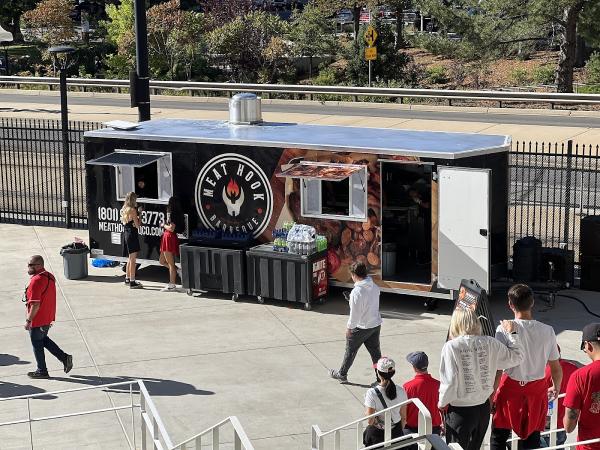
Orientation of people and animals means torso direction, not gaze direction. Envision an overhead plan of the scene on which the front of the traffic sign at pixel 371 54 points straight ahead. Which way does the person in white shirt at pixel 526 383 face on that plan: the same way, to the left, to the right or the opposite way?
the opposite way

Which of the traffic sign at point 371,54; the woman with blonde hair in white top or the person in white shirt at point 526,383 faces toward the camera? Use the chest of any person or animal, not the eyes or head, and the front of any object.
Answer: the traffic sign

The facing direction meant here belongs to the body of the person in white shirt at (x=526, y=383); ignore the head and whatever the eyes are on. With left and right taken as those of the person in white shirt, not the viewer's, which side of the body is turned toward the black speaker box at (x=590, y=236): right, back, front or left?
front

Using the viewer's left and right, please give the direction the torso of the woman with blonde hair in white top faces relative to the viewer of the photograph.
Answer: facing away from the viewer

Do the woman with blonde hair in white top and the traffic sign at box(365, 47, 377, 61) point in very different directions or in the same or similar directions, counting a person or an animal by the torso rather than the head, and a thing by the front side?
very different directions

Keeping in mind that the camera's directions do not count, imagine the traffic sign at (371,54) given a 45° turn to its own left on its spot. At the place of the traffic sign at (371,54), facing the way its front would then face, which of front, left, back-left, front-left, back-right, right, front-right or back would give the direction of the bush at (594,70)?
front-left

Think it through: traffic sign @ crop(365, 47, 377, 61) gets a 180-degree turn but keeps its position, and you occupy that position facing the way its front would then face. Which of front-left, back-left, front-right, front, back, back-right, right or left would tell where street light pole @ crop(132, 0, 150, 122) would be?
back

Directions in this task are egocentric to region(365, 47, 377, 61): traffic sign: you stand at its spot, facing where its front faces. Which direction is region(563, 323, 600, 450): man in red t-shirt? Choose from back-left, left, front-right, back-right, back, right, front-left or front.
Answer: front

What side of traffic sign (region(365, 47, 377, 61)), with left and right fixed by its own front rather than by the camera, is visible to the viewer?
front

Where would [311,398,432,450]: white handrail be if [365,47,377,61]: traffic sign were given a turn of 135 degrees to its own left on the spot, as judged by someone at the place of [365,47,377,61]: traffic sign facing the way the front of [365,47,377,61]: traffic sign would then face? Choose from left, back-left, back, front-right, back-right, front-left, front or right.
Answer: back-right

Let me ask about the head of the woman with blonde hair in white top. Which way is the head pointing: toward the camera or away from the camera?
away from the camera

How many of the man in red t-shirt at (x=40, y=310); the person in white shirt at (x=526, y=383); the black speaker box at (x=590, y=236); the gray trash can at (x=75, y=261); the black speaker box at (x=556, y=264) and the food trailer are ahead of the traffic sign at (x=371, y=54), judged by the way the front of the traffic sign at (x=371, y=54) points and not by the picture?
6

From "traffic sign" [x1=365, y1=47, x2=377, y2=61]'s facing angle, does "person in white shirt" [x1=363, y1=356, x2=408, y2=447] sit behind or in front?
in front

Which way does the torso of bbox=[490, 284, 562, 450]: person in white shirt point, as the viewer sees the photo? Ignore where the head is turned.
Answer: away from the camera

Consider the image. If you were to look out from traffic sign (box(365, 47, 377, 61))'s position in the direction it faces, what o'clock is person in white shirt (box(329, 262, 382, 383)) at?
The person in white shirt is roughly at 12 o'clock from the traffic sign.
